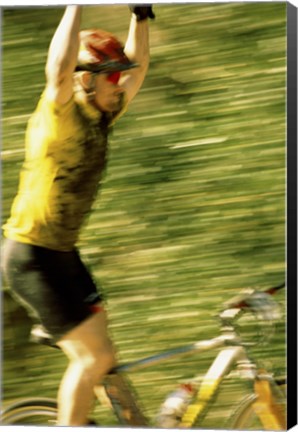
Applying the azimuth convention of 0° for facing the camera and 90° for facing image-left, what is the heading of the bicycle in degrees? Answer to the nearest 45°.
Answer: approximately 270°
